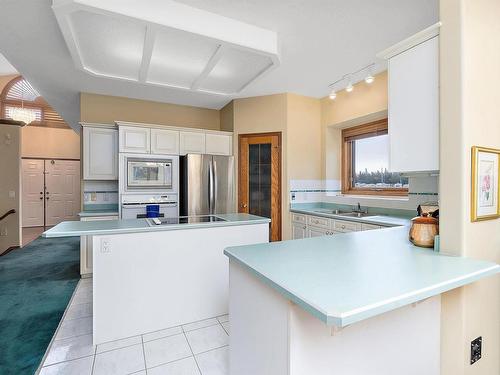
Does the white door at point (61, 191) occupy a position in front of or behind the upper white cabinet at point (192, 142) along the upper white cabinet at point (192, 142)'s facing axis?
behind

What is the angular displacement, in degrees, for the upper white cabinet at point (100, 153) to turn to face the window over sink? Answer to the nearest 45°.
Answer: approximately 45° to its left

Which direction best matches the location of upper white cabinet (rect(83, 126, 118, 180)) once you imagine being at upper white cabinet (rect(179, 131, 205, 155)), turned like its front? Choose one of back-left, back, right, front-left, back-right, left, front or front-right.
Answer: right

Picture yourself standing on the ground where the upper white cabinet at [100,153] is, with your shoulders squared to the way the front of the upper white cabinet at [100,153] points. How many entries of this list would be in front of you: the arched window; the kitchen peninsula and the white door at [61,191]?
1

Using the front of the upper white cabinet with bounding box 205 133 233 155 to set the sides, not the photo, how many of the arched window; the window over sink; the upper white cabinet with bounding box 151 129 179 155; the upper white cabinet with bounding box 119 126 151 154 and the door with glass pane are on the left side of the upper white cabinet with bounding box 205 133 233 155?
2

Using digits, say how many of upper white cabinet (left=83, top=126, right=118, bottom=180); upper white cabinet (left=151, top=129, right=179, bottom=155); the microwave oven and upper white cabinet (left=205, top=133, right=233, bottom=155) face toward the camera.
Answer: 4

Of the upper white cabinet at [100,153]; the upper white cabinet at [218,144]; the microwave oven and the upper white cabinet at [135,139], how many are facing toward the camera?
4

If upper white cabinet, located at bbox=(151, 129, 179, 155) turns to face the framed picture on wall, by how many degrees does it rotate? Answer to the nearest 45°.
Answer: approximately 45° to its left

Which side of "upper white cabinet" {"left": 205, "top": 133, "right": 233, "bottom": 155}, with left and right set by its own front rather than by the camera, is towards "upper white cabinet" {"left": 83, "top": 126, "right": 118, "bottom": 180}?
right

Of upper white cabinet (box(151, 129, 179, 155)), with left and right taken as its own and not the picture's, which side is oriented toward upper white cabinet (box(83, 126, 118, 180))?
right

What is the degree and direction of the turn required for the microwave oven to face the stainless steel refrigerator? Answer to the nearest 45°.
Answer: approximately 90° to its left

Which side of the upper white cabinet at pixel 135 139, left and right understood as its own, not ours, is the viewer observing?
front

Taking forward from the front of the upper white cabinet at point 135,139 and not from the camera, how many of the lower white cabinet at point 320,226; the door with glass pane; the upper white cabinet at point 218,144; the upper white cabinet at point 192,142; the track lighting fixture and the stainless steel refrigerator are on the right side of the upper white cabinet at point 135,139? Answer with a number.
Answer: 0

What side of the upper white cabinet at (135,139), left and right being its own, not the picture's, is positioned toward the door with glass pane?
left

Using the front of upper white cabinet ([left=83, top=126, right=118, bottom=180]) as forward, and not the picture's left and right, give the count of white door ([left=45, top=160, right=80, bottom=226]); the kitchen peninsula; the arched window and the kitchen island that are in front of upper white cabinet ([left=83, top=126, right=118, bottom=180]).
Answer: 2

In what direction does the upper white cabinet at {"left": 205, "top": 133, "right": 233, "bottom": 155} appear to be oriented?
toward the camera

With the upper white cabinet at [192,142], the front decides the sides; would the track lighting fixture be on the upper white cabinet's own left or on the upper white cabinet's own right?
on the upper white cabinet's own left

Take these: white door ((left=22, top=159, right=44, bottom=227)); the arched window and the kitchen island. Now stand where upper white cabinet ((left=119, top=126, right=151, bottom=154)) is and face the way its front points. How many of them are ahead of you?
1

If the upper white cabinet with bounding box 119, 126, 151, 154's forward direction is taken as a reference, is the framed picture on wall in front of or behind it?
in front

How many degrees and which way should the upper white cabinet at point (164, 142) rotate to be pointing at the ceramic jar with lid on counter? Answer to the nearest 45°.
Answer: approximately 45° to its left
